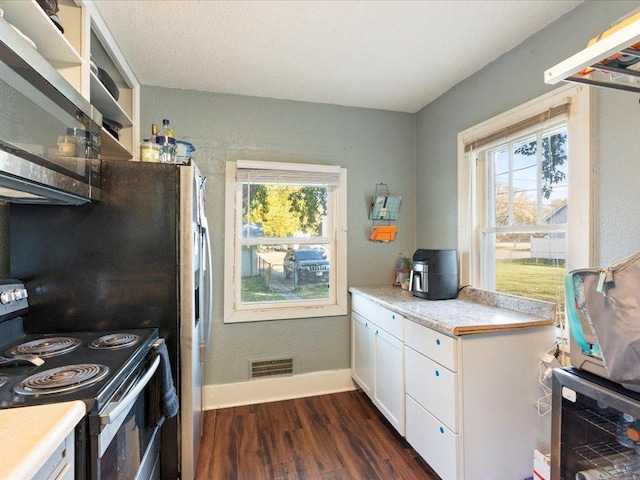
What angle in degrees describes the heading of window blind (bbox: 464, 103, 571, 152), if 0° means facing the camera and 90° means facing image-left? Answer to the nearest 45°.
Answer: approximately 45°

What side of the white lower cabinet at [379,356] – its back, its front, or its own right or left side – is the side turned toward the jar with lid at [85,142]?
front

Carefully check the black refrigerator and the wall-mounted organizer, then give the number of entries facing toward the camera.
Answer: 1

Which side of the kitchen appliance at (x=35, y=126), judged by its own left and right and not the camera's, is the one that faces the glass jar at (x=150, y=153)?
left

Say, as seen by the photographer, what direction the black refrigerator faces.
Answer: facing to the right of the viewer

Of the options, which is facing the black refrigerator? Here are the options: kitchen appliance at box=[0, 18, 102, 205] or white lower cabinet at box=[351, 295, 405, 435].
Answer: the white lower cabinet

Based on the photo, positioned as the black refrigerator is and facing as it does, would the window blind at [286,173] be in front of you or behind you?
in front
